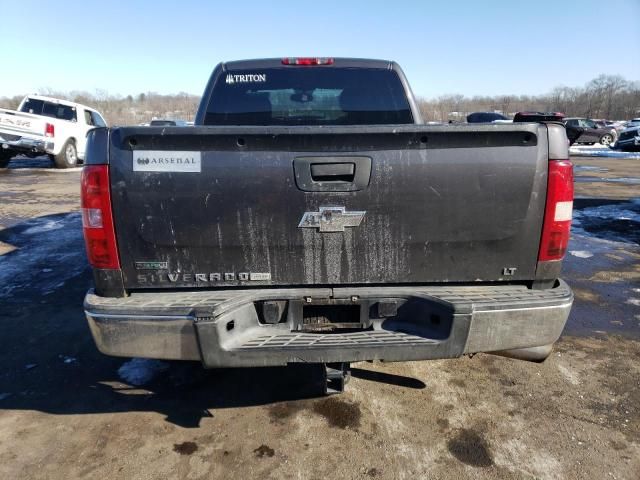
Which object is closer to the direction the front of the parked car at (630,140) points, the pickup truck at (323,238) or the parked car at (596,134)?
the pickup truck

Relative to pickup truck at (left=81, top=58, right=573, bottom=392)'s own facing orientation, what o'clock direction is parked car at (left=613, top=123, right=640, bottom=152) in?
The parked car is roughly at 1 o'clock from the pickup truck.

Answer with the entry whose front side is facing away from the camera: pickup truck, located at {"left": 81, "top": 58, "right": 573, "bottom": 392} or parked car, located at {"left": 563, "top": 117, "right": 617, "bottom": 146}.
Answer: the pickup truck

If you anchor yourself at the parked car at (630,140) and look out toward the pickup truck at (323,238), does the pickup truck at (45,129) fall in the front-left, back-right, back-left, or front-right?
front-right

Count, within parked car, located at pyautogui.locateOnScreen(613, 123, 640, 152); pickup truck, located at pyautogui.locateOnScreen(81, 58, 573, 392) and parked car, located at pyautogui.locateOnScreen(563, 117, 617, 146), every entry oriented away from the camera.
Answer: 1

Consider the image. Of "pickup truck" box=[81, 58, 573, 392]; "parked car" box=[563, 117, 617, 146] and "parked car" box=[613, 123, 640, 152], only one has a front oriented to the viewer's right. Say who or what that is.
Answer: "parked car" box=[563, 117, 617, 146]

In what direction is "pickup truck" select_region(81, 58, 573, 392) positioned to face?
away from the camera

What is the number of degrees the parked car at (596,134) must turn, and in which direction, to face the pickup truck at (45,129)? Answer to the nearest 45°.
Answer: approximately 135° to its right

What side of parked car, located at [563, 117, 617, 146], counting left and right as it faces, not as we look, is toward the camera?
right

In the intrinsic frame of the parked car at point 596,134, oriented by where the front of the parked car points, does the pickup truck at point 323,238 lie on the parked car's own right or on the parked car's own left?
on the parked car's own right

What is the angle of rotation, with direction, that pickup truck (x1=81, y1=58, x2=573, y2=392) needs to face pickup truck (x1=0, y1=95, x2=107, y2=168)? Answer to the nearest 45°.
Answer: approximately 45° to its left

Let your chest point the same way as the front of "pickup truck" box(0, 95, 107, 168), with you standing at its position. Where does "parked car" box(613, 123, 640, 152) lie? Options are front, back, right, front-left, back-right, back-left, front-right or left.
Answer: front-right

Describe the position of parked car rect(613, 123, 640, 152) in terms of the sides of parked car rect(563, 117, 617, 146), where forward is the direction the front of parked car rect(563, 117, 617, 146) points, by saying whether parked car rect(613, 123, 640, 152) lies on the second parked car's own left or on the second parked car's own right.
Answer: on the second parked car's own right

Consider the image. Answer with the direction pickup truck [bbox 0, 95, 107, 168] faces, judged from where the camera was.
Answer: facing away from the viewer and to the right of the viewer
